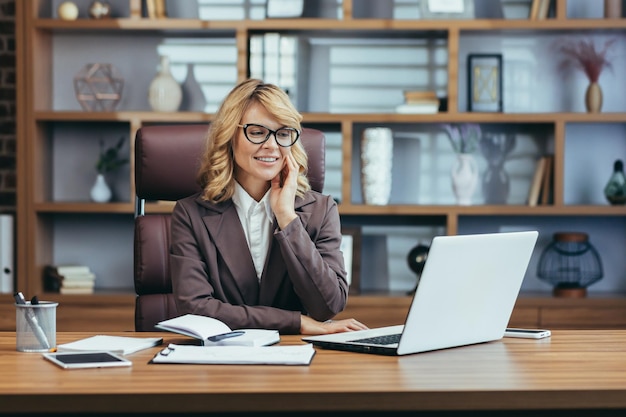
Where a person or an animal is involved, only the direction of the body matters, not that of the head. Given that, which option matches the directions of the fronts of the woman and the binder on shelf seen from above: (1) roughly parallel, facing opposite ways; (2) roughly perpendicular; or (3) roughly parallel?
roughly parallel

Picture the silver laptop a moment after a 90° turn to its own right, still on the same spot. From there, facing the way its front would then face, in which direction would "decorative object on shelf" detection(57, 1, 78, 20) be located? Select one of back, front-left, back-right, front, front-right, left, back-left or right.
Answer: left

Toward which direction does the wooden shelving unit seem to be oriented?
toward the camera

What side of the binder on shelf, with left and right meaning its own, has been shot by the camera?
front

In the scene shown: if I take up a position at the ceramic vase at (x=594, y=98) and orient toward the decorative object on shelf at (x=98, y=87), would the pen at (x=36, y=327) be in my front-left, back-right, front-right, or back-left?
front-left

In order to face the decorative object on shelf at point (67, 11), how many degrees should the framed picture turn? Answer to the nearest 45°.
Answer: approximately 90° to its right

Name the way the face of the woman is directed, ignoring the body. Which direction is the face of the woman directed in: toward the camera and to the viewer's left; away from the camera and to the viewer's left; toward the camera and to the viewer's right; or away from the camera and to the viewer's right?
toward the camera and to the viewer's right

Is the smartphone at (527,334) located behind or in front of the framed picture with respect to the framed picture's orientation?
in front

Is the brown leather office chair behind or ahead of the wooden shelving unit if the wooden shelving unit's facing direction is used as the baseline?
ahead

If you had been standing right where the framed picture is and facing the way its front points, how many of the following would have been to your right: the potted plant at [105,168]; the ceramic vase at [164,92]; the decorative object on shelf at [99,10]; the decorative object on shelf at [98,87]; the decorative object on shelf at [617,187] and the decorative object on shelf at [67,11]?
5

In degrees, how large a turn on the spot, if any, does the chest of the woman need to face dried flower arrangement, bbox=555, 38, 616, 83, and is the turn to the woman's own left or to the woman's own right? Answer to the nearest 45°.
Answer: approximately 135° to the woman's own left

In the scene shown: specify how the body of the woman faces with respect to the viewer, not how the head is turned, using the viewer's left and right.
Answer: facing the viewer

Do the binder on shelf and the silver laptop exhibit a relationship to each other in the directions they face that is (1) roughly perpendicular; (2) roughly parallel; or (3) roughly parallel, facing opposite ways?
roughly parallel, facing opposite ways

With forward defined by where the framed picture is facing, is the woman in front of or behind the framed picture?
in front

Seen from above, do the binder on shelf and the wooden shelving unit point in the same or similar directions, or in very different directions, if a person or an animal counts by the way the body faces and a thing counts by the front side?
same or similar directions
